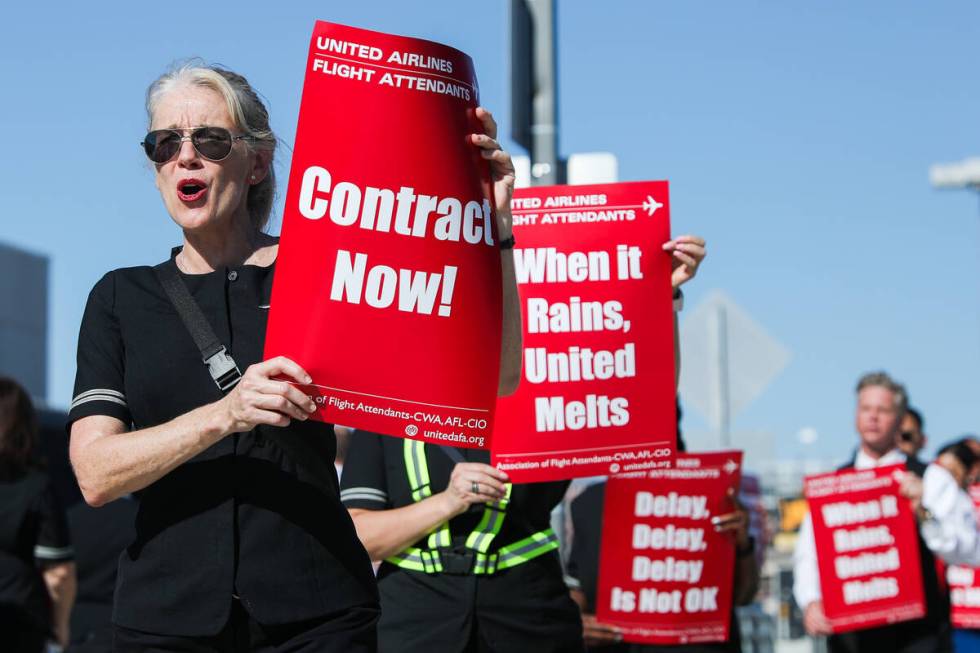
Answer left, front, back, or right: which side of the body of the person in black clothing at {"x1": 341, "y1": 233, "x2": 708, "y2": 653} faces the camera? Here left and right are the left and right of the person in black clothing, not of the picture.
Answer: front

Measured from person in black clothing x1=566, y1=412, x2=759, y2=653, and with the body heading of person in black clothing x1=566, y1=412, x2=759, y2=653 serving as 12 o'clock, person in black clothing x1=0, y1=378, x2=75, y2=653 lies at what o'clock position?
person in black clothing x1=0, y1=378, x2=75, y2=653 is roughly at 3 o'clock from person in black clothing x1=566, y1=412, x2=759, y2=653.

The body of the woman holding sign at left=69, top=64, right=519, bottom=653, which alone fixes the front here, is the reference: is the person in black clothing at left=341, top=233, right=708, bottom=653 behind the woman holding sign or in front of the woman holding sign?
behind

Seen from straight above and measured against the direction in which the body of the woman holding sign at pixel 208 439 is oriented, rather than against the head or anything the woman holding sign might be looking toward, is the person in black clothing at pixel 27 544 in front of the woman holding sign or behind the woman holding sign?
behind

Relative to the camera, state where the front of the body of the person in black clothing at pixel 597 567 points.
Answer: toward the camera

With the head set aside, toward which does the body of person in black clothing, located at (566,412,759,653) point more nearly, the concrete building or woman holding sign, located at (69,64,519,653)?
the woman holding sign

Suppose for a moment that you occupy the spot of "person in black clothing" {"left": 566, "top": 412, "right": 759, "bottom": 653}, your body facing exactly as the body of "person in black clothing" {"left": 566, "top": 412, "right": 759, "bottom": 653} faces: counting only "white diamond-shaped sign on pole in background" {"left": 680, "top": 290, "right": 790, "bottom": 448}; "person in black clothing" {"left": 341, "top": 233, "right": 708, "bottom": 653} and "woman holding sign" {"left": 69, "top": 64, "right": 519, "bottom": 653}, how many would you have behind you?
1

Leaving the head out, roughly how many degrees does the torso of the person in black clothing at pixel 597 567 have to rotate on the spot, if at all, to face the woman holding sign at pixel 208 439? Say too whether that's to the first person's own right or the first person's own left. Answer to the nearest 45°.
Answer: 0° — they already face them

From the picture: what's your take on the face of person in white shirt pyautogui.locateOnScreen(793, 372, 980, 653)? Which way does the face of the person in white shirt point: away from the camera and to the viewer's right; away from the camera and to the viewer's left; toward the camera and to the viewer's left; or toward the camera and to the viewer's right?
toward the camera and to the viewer's left

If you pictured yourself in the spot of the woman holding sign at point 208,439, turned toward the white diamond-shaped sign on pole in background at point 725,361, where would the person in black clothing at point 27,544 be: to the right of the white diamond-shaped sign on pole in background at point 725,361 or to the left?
left
